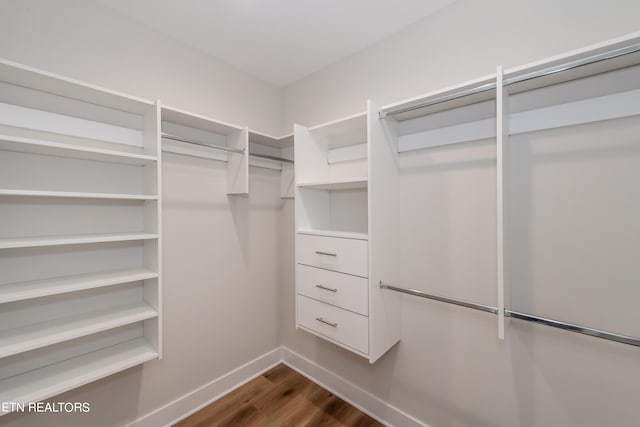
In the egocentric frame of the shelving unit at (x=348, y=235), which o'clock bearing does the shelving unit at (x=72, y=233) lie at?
the shelving unit at (x=72, y=233) is roughly at 1 o'clock from the shelving unit at (x=348, y=235).

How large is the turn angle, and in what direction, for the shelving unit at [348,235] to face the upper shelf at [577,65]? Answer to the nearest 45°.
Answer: approximately 90° to its left

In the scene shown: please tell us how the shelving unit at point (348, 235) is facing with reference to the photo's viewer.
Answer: facing the viewer and to the left of the viewer

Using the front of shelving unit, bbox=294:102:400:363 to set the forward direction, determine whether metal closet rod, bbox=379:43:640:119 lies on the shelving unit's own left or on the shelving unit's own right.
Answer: on the shelving unit's own left

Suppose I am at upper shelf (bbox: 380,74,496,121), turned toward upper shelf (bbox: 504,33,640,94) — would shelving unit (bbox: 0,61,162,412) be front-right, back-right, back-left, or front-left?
back-right

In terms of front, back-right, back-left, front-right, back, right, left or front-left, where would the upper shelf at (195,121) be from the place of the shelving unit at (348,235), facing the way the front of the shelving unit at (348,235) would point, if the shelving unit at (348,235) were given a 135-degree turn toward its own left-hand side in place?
back
